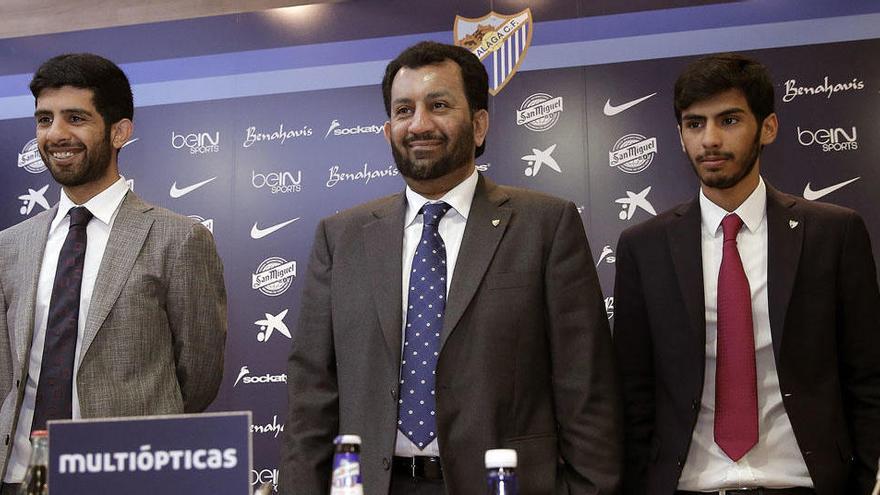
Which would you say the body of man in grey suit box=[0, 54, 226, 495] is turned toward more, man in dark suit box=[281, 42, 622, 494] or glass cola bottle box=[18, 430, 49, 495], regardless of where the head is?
the glass cola bottle

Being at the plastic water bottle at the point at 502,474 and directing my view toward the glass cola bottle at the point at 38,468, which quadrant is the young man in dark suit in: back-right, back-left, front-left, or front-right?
back-right

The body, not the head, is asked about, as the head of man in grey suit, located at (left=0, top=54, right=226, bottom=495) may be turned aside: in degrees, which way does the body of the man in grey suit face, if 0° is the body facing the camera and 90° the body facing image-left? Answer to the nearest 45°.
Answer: approximately 45°

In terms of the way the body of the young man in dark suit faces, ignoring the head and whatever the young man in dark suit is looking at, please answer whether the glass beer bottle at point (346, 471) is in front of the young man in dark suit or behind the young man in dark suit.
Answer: in front

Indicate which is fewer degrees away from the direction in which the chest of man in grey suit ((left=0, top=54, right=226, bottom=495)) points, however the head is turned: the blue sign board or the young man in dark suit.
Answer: the blue sign board

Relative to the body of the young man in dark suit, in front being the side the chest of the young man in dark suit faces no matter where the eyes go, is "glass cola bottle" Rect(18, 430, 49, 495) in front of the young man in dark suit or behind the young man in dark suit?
in front

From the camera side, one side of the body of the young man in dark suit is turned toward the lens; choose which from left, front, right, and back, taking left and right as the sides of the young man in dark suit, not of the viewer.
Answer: front

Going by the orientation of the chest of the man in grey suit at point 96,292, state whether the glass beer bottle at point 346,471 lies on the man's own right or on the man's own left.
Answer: on the man's own left

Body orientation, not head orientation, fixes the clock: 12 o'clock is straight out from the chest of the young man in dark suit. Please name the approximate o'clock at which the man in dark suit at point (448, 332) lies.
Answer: The man in dark suit is roughly at 2 o'clock from the young man in dark suit.

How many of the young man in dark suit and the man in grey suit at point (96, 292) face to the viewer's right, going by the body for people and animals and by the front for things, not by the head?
0

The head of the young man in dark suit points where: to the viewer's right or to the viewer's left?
to the viewer's left

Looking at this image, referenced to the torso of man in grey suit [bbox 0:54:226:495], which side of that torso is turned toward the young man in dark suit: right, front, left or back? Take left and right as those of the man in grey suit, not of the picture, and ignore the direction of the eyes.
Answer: left

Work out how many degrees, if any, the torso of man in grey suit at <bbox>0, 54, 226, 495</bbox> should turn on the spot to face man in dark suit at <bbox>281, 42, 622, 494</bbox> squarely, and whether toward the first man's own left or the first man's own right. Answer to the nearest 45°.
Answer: approximately 90° to the first man's own left
